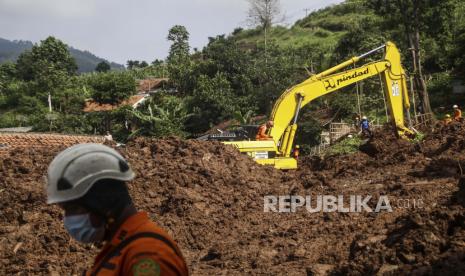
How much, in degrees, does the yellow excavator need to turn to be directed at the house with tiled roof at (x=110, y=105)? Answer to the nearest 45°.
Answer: approximately 135° to its left

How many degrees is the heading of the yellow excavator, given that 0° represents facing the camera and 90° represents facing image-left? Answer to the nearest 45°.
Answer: approximately 270°

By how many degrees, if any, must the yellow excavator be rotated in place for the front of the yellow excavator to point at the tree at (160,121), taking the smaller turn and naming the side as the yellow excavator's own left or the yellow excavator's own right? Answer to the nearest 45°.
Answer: approximately 135° to the yellow excavator's own left

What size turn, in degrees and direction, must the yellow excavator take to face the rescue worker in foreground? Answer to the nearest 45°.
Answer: approximately 90° to its right
